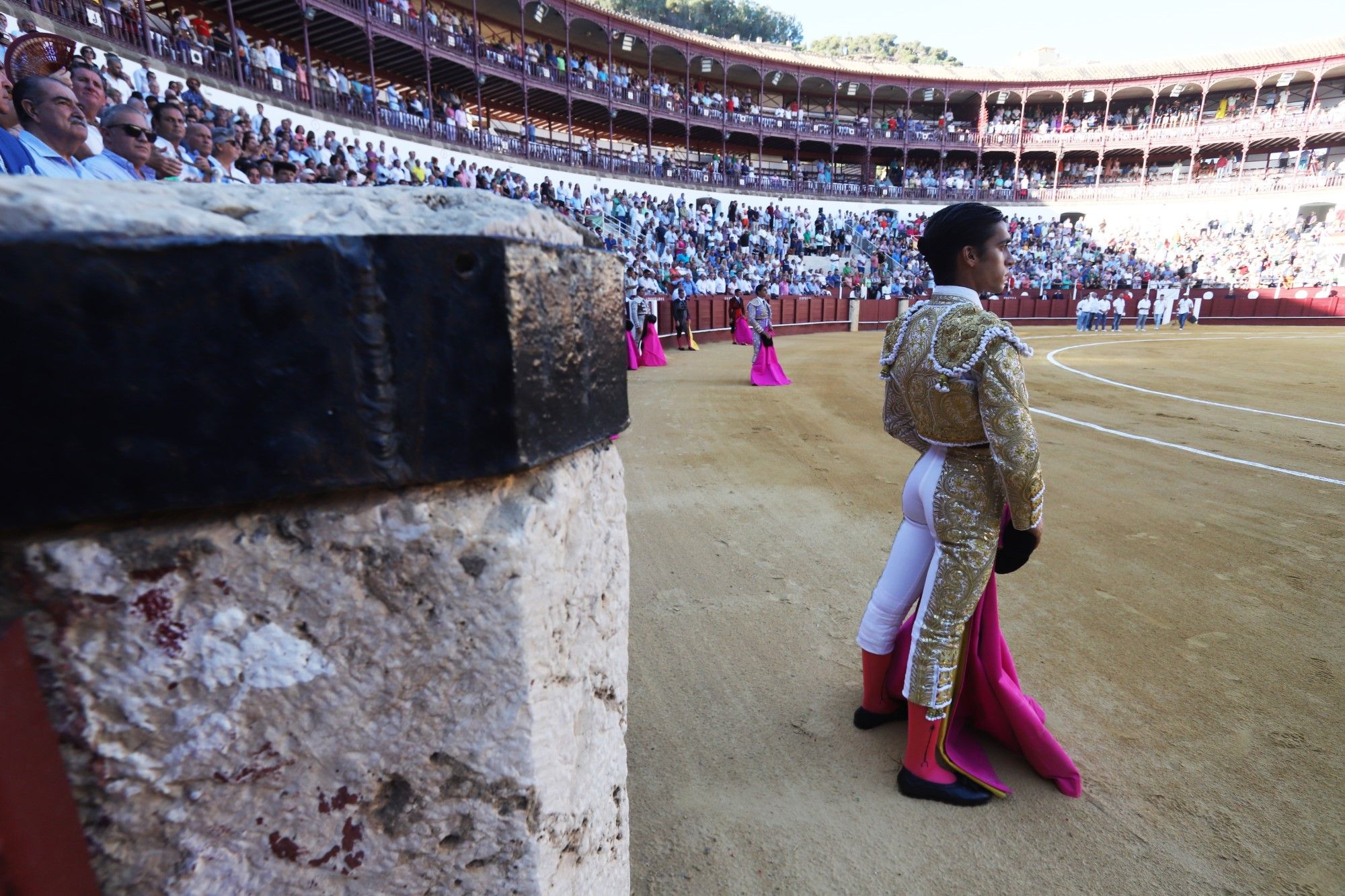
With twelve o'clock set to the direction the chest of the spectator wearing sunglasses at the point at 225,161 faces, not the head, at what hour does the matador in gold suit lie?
The matador in gold suit is roughly at 1 o'clock from the spectator wearing sunglasses.

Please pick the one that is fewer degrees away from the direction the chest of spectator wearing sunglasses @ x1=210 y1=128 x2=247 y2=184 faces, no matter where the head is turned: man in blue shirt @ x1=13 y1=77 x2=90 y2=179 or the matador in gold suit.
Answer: the matador in gold suit

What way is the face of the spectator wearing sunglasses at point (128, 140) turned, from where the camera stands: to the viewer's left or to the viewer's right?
to the viewer's right

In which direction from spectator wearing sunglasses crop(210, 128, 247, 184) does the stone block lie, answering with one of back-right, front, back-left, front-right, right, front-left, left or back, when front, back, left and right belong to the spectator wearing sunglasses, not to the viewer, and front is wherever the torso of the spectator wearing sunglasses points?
front-right

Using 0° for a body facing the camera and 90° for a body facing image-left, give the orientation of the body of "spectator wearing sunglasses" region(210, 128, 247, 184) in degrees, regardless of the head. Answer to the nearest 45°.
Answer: approximately 315°

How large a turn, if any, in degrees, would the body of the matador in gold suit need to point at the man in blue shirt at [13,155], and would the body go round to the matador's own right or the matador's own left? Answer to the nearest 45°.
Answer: approximately 135° to the matador's own left

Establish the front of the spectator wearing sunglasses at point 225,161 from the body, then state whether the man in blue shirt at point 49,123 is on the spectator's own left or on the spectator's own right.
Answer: on the spectator's own right

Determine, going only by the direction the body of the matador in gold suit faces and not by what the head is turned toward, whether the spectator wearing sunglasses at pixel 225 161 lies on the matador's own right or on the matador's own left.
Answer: on the matador's own left

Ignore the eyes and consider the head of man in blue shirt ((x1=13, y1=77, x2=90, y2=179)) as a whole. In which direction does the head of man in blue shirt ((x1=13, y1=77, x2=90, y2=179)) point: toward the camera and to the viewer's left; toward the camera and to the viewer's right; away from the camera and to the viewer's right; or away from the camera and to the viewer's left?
toward the camera and to the viewer's right

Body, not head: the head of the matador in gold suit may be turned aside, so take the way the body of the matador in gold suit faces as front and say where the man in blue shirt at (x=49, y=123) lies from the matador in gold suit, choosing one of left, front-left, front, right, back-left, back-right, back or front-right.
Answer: back-left

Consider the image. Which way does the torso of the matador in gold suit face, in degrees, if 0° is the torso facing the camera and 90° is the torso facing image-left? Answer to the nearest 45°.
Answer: approximately 225°
